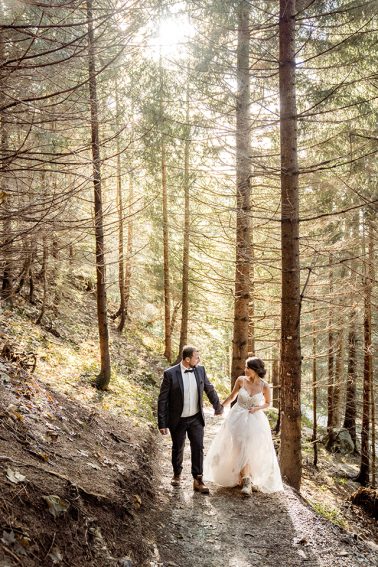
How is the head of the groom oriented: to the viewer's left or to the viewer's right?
to the viewer's right

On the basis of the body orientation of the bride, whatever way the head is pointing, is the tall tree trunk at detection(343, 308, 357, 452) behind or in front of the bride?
behind

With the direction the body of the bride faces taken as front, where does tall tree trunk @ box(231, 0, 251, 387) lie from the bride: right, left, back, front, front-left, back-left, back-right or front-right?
back

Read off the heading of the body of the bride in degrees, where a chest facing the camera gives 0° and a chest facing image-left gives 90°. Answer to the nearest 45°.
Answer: approximately 0°

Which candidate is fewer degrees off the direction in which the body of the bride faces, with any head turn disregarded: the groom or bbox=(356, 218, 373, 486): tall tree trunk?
the groom

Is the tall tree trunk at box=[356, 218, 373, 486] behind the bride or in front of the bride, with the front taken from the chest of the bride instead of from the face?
behind

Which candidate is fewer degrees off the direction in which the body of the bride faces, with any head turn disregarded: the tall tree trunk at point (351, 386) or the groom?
the groom
